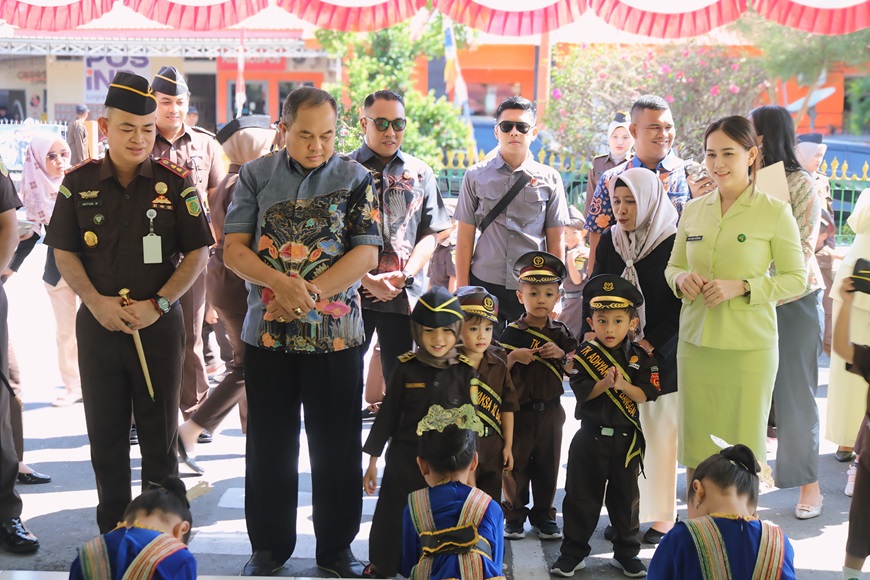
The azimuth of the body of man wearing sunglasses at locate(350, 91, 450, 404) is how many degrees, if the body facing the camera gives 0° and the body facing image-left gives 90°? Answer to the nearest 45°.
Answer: approximately 0°

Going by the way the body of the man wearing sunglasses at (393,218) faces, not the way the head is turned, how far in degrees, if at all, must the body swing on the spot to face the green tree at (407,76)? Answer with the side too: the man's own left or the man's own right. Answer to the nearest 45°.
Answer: approximately 180°

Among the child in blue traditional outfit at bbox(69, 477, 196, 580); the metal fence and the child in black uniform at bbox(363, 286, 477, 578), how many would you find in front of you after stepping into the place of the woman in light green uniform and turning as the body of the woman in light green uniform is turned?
2

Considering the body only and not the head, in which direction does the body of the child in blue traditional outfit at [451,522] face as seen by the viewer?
away from the camera

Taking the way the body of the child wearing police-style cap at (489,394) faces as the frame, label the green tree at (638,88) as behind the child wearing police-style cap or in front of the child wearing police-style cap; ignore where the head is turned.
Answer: behind

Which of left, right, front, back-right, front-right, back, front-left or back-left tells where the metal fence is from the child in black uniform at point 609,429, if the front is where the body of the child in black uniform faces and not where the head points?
back

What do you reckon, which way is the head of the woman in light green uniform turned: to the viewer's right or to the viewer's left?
to the viewer's left
